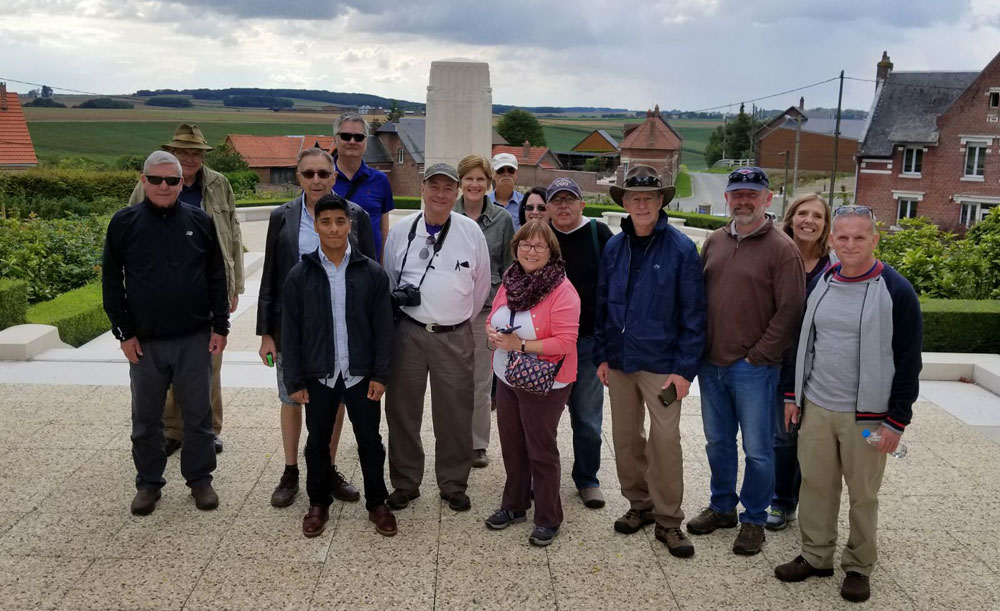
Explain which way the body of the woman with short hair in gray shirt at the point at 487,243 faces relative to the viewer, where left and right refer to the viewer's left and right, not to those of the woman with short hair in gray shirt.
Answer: facing the viewer

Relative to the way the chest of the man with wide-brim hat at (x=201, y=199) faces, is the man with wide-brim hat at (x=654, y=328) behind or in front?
in front

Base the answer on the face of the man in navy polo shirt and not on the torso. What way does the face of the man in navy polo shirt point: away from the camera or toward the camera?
toward the camera

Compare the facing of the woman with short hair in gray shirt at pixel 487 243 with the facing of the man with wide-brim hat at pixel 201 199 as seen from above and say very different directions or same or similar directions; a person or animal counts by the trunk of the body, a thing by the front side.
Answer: same or similar directions

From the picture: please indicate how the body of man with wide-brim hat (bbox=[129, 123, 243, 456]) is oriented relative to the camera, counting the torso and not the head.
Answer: toward the camera

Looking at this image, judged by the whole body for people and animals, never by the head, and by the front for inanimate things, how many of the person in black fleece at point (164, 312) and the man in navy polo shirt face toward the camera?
2

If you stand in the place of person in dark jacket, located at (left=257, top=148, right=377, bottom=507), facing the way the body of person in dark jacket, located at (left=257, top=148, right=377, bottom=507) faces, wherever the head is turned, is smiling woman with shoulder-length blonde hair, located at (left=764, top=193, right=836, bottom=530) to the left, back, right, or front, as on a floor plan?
left

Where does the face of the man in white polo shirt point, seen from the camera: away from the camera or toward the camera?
toward the camera

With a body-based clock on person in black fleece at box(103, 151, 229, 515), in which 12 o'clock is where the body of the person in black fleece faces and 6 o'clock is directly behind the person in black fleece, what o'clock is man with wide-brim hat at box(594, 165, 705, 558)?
The man with wide-brim hat is roughly at 10 o'clock from the person in black fleece.

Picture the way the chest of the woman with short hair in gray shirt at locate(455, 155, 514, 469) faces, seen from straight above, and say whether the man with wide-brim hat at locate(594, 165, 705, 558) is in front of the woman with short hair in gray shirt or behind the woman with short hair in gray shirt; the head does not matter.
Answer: in front

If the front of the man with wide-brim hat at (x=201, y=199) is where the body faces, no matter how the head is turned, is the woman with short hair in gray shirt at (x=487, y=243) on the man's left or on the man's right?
on the man's left

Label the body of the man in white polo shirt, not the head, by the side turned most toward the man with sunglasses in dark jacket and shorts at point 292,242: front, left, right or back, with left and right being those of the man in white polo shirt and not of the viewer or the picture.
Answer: right

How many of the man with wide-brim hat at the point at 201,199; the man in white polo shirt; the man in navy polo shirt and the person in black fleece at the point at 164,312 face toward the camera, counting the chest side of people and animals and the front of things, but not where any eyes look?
4

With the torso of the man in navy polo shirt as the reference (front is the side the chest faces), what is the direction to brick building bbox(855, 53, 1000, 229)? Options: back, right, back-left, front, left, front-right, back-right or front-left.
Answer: back-left

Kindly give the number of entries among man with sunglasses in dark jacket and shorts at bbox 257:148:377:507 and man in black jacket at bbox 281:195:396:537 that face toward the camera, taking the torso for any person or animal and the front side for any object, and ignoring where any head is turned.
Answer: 2

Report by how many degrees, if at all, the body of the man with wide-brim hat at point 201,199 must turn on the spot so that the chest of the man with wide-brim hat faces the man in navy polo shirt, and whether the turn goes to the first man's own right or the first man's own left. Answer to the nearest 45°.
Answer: approximately 45° to the first man's own left
